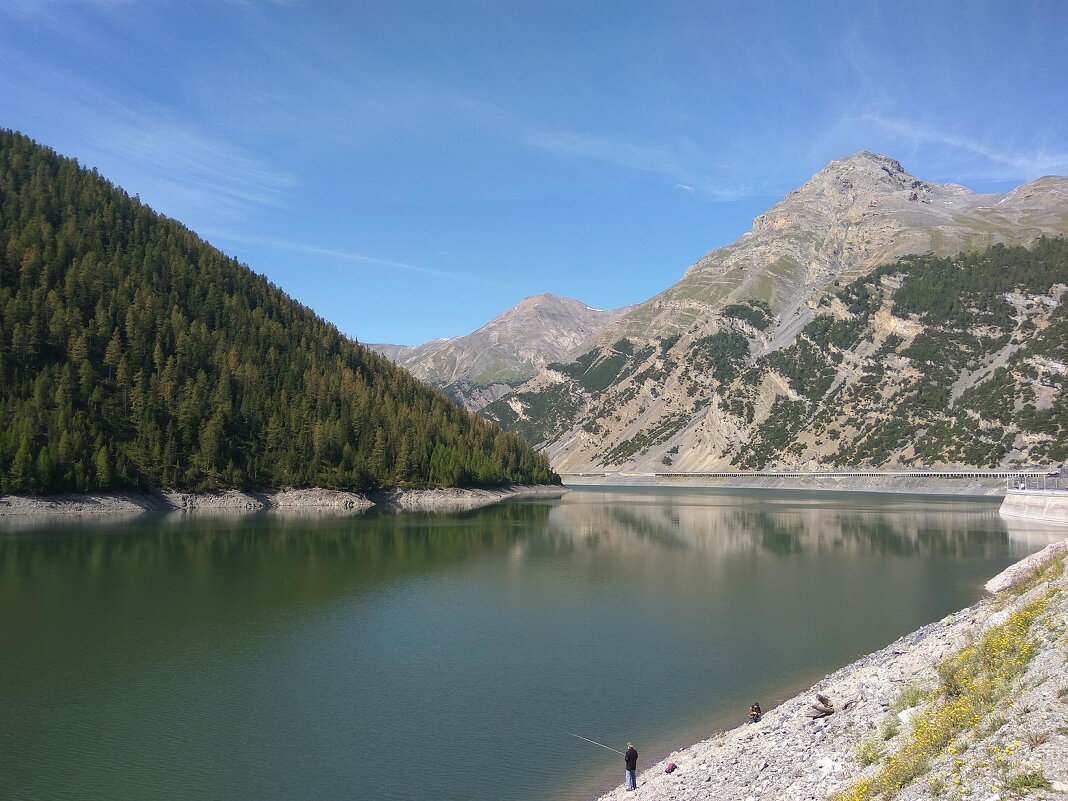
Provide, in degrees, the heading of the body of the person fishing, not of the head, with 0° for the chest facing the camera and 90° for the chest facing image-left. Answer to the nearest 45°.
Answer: approximately 135°
